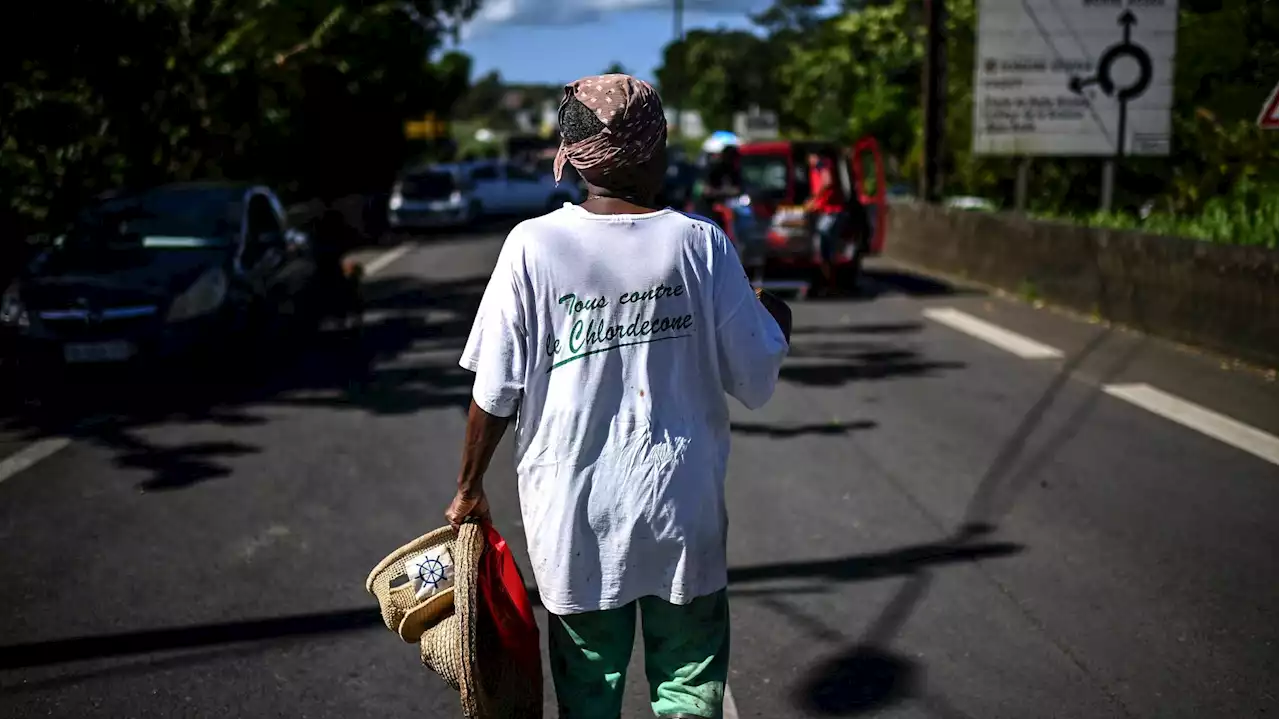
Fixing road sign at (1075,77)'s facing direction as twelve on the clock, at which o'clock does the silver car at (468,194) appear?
The silver car is roughly at 4 o'clock from the road sign.

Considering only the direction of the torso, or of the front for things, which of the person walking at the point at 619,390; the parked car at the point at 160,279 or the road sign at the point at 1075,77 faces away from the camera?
the person walking

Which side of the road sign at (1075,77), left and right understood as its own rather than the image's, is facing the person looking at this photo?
front

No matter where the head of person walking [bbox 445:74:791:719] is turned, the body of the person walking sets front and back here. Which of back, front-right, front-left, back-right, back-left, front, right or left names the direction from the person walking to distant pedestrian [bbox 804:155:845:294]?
front

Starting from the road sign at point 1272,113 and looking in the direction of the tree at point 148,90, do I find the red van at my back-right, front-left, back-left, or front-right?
front-right

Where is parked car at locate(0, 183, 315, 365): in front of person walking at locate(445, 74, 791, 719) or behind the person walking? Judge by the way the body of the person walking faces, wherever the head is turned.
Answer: in front

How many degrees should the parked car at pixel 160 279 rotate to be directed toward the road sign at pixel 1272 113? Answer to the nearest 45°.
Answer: approximately 90° to its left

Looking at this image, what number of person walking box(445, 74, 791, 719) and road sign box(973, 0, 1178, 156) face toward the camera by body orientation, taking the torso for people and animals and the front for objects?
1

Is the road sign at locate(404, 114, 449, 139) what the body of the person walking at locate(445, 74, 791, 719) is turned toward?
yes

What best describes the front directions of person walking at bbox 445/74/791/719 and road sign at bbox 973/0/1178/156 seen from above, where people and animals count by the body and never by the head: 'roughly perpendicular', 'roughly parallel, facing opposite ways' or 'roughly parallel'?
roughly parallel, facing opposite ways

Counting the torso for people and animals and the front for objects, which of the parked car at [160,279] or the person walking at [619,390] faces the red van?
the person walking

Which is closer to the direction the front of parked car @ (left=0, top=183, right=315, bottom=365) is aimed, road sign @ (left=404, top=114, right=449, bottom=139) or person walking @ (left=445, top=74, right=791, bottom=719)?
the person walking

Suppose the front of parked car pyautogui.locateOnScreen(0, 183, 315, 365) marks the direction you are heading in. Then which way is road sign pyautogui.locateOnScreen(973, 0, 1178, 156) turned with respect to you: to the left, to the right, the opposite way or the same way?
the same way

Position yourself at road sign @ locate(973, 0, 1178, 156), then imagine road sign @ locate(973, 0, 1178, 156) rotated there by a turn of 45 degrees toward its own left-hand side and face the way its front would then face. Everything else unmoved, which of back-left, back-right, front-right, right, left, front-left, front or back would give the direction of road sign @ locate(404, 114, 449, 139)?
back

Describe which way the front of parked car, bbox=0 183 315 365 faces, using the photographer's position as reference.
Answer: facing the viewer and to the left of the viewer

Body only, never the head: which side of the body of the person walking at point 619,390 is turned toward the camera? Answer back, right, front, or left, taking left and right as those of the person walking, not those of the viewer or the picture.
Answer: back
